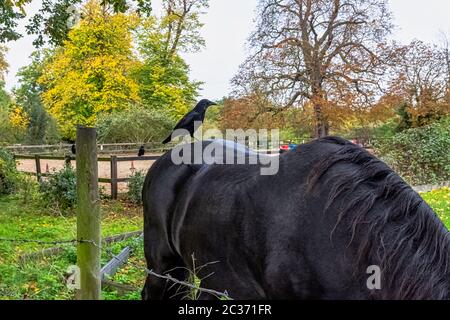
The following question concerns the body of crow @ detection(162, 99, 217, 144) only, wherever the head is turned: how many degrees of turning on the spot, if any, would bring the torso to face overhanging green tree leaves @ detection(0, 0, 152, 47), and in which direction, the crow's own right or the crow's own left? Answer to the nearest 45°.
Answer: approximately 135° to the crow's own left

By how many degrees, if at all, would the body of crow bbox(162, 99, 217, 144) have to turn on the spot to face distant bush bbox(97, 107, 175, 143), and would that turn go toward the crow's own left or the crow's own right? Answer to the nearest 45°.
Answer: approximately 90° to the crow's own left

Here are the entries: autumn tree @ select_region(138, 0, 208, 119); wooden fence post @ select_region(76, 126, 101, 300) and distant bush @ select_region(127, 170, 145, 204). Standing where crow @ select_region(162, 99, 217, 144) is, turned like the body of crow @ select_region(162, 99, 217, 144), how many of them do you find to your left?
2

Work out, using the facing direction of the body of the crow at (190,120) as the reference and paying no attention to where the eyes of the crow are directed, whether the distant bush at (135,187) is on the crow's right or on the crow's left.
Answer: on the crow's left

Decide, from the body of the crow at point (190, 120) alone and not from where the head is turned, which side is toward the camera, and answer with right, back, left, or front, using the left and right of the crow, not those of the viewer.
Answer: right

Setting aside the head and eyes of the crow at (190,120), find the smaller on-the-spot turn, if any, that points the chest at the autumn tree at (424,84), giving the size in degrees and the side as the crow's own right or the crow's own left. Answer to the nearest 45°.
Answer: approximately 45° to the crow's own left

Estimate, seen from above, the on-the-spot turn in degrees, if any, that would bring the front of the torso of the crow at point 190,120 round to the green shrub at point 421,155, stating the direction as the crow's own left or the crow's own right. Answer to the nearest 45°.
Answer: approximately 45° to the crow's own left

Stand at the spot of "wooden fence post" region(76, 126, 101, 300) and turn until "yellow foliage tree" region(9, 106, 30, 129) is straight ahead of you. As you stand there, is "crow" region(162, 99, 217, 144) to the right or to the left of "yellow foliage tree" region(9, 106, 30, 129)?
right

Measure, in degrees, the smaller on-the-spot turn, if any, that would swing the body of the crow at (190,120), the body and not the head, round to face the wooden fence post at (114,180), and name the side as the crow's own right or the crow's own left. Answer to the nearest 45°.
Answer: approximately 90° to the crow's own left

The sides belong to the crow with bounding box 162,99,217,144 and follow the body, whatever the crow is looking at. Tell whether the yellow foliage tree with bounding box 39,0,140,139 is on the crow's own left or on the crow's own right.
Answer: on the crow's own left

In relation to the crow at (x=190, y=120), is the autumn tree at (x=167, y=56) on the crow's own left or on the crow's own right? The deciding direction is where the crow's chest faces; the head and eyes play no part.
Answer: on the crow's own left
